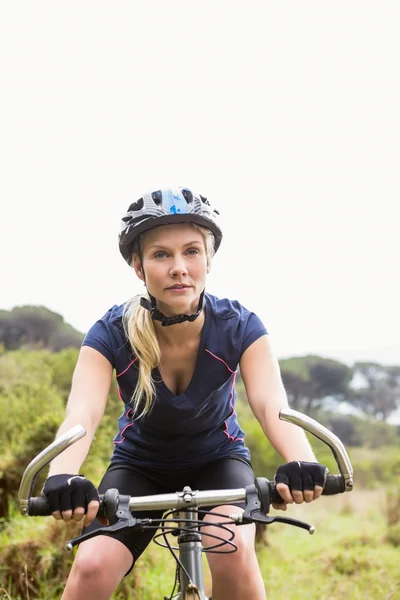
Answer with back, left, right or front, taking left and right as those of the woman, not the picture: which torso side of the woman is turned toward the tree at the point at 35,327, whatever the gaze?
back

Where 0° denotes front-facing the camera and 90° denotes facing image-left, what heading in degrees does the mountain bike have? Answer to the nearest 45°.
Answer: approximately 0°

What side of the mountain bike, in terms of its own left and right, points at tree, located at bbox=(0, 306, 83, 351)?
back

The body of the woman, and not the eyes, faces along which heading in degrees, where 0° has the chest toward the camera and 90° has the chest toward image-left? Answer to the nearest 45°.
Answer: approximately 0°
